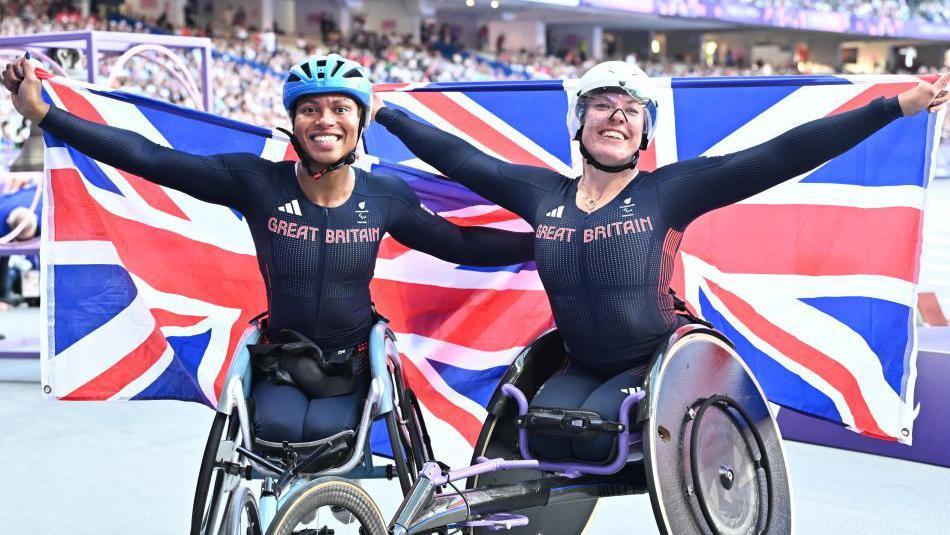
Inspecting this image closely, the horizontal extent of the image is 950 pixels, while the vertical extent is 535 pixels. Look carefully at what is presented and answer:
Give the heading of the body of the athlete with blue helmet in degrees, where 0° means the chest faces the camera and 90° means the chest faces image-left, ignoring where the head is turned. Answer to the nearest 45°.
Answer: approximately 0°

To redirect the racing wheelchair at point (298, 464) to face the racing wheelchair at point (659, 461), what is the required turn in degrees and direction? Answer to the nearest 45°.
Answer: approximately 90° to its left

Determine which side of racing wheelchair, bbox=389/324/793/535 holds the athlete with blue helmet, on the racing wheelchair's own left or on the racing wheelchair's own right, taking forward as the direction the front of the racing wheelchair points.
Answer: on the racing wheelchair's own right

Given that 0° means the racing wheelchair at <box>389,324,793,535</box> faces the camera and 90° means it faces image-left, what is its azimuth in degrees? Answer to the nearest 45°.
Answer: approximately 45°
